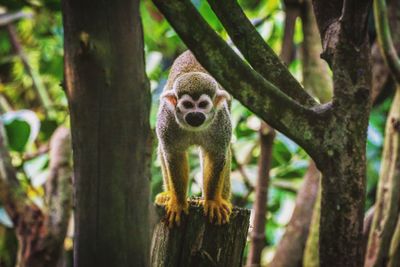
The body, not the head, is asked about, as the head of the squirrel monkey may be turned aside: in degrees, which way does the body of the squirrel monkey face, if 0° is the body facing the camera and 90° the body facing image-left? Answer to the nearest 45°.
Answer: approximately 0°

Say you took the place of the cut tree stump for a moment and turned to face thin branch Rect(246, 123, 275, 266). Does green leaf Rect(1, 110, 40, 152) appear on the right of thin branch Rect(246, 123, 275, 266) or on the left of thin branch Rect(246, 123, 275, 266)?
left

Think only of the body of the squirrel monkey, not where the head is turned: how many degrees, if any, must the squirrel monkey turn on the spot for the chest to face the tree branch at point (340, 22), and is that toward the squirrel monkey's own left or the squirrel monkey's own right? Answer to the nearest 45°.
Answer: approximately 45° to the squirrel monkey's own left

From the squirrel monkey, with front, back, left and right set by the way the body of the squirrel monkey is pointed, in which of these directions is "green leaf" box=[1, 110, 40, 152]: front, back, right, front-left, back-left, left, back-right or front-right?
back-right

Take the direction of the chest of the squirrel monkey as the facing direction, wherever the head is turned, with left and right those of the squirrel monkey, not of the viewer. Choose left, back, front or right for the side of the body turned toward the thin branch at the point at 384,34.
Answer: left

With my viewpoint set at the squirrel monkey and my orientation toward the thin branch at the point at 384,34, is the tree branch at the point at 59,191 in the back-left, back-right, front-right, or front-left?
back-left

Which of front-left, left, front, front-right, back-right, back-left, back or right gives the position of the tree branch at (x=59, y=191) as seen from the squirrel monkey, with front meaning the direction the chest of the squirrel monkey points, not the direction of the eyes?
back-right
